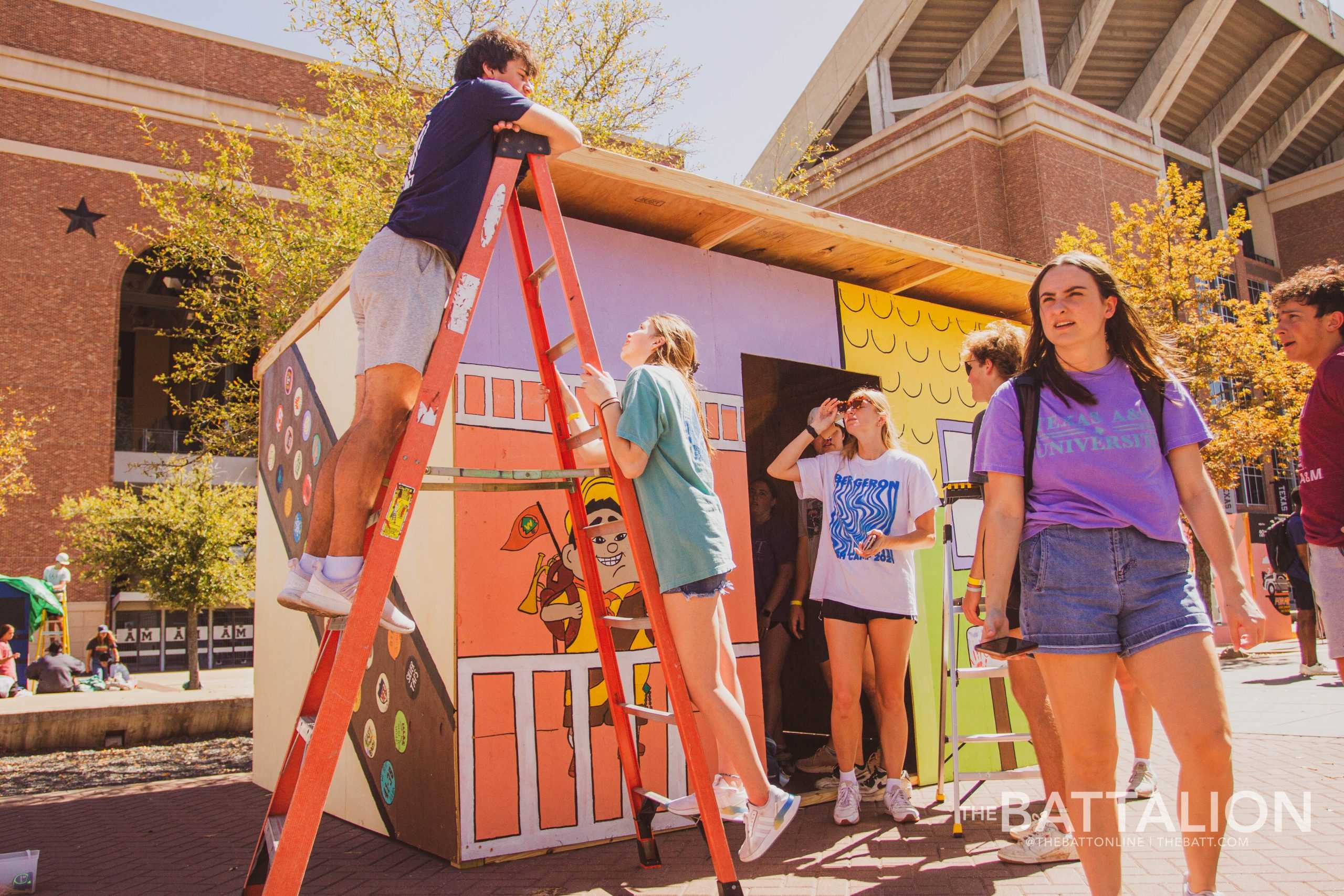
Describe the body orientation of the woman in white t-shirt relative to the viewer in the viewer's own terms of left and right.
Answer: facing the viewer

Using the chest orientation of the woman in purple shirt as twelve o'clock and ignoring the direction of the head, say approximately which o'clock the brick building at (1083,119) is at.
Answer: The brick building is roughly at 6 o'clock from the woman in purple shirt.

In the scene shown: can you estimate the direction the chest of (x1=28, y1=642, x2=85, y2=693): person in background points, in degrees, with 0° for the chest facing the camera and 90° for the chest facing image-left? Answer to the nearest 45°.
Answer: approximately 180°

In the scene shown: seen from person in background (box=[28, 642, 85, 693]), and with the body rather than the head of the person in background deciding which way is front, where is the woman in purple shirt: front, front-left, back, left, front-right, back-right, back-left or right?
back

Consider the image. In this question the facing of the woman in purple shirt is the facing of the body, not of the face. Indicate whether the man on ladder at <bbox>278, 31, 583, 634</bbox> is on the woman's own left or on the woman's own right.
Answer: on the woman's own right

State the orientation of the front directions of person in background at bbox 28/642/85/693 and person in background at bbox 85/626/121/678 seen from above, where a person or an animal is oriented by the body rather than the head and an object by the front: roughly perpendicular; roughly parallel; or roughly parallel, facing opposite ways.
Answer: roughly parallel, facing opposite ways

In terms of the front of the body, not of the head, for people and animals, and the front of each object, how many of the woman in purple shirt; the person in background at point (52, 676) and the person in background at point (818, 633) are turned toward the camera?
2

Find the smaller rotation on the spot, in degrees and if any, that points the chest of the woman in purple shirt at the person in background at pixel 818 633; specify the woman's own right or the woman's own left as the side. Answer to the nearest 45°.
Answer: approximately 135° to the woman's own right

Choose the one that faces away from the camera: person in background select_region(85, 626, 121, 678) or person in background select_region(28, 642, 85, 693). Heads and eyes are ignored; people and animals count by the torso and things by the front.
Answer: person in background select_region(28, 642, 85, 693)

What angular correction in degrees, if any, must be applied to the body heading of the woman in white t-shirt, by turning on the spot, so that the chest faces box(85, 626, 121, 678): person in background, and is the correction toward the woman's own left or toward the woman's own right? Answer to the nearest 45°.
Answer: approximately 135° to the woman's own right

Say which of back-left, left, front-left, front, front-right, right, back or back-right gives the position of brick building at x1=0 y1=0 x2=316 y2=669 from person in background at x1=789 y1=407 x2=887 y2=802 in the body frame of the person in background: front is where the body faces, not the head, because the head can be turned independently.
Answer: back-right

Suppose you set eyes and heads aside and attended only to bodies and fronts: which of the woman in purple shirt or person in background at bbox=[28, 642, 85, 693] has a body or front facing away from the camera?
the person in background

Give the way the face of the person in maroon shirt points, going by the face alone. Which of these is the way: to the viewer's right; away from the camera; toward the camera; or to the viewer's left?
to the viewer's left

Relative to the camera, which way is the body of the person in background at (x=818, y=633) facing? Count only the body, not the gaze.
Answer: toward the camera

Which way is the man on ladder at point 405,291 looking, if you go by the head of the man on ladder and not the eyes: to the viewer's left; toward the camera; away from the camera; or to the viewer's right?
to the viewer's right
